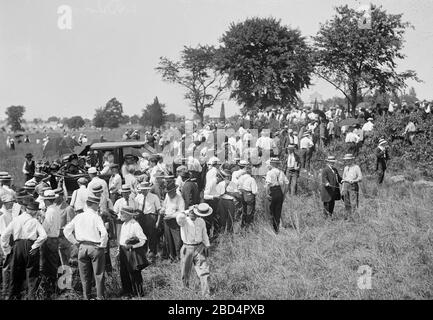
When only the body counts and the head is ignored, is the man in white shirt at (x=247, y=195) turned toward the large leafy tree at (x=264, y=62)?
yes

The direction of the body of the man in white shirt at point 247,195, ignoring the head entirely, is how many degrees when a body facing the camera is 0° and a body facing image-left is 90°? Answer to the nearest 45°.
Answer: approximately 180°

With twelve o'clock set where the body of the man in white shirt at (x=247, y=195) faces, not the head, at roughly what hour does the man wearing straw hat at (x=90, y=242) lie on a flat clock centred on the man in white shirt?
The man wearing straw hat is roughly at 7 o'clock from the man in white shirt.

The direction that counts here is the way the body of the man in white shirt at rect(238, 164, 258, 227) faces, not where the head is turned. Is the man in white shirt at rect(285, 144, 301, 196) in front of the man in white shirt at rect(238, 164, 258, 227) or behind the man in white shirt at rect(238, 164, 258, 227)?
in front

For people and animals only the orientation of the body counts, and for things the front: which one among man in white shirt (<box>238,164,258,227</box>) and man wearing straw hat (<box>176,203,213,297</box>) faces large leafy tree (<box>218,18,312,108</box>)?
the man in white shirt

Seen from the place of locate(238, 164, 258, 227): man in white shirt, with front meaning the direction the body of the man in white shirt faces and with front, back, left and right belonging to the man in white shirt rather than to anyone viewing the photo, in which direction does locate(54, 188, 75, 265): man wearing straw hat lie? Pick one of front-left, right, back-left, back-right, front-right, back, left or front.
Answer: back-left

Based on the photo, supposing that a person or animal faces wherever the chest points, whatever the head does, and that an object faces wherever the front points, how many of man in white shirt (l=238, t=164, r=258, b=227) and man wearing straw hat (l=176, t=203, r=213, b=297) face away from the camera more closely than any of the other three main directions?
1

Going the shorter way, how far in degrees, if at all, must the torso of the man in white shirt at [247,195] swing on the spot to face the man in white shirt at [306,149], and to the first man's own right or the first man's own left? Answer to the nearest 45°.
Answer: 0° — they already face them

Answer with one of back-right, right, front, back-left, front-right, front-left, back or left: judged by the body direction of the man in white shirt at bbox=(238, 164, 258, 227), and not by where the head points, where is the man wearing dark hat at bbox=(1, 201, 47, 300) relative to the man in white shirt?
back-left

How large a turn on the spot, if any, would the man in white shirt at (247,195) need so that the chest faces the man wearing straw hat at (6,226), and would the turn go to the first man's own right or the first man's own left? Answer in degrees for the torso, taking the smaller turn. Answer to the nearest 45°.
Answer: approximately 135° to the first man's own left

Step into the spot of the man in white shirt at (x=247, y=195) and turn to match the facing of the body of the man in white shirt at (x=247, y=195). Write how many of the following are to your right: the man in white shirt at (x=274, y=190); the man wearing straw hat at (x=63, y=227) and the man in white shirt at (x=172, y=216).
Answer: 1
